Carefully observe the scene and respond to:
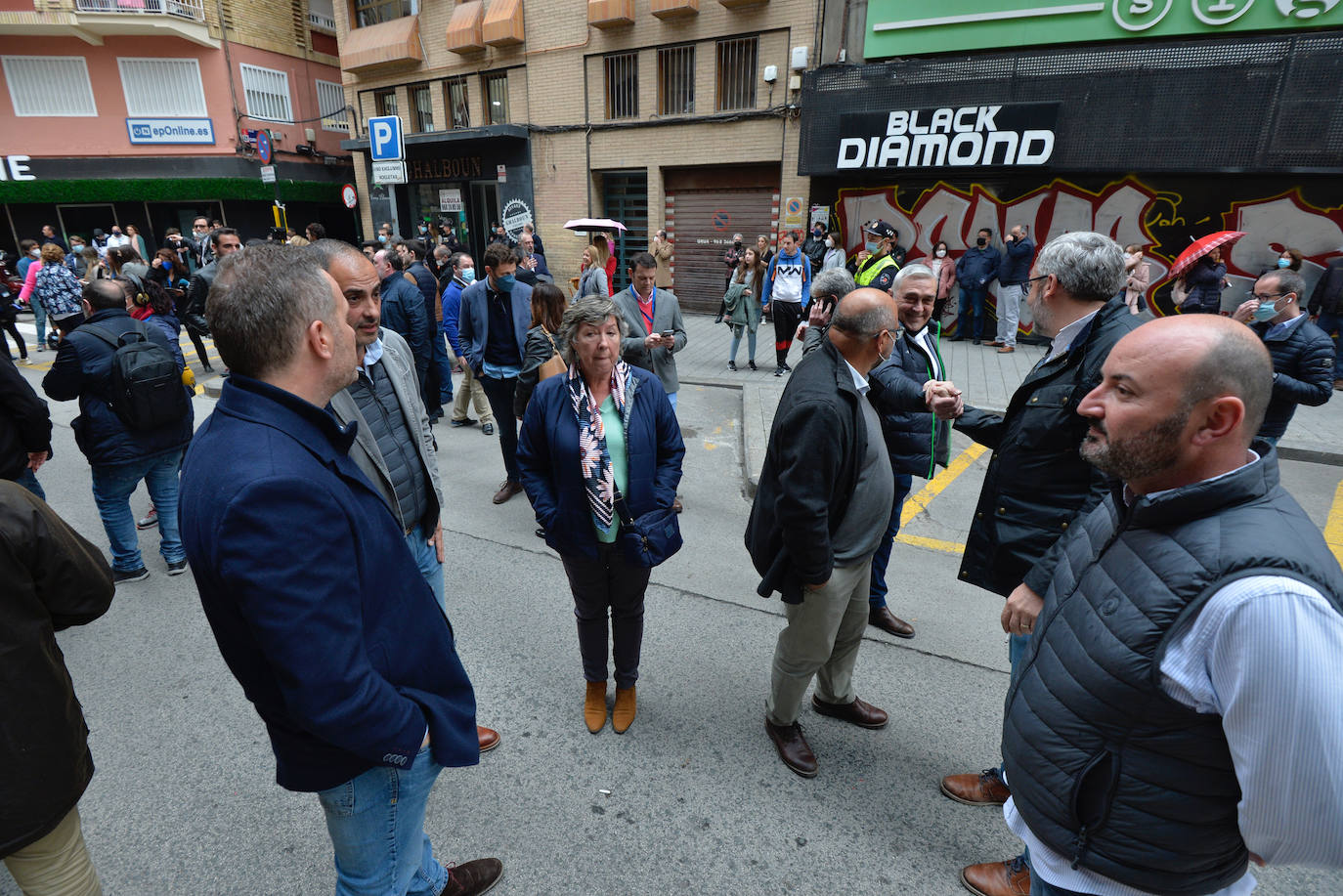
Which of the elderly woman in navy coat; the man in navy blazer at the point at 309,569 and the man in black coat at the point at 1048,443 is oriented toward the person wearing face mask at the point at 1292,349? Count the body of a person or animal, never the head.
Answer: the man in navy blazer

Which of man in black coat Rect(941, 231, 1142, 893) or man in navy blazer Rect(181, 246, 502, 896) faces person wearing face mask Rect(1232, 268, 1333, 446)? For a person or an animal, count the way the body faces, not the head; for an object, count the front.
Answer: the man in navy blazer

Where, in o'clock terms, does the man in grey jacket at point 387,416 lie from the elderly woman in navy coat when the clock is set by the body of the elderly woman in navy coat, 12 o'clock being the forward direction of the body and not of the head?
The man in grey jacket is roughly at 3 o'clock from the elderly woman in navy coat.

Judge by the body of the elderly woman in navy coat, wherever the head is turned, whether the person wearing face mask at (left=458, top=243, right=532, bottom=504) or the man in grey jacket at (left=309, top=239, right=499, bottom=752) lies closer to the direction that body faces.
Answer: the man in grey jacket

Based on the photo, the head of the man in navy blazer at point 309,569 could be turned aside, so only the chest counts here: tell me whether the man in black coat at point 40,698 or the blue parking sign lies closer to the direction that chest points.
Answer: the blue parking sign

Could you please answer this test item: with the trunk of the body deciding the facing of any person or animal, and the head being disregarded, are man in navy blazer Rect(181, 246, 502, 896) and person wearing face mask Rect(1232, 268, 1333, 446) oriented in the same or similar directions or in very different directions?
very different directions

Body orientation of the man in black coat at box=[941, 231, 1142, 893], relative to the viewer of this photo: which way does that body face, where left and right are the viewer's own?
facing to the left of the viewer
